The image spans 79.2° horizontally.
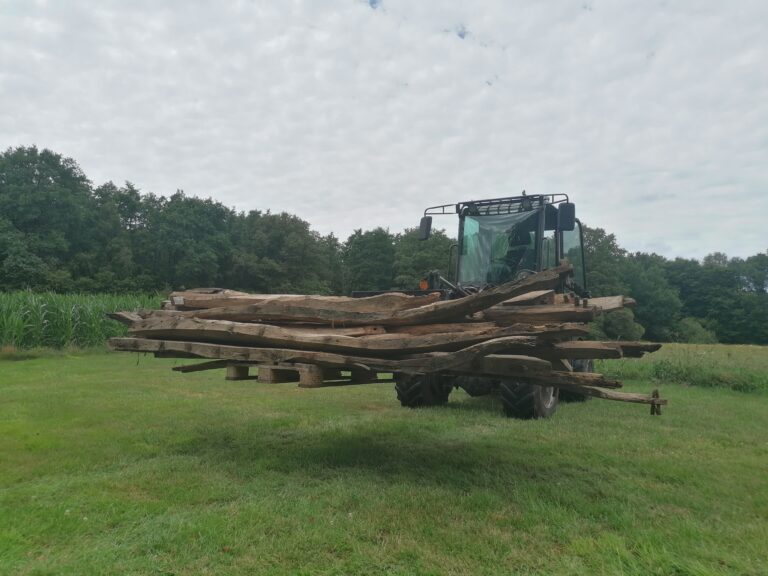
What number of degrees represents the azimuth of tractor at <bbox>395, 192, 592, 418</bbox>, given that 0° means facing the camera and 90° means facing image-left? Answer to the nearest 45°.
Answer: approximately 45°
